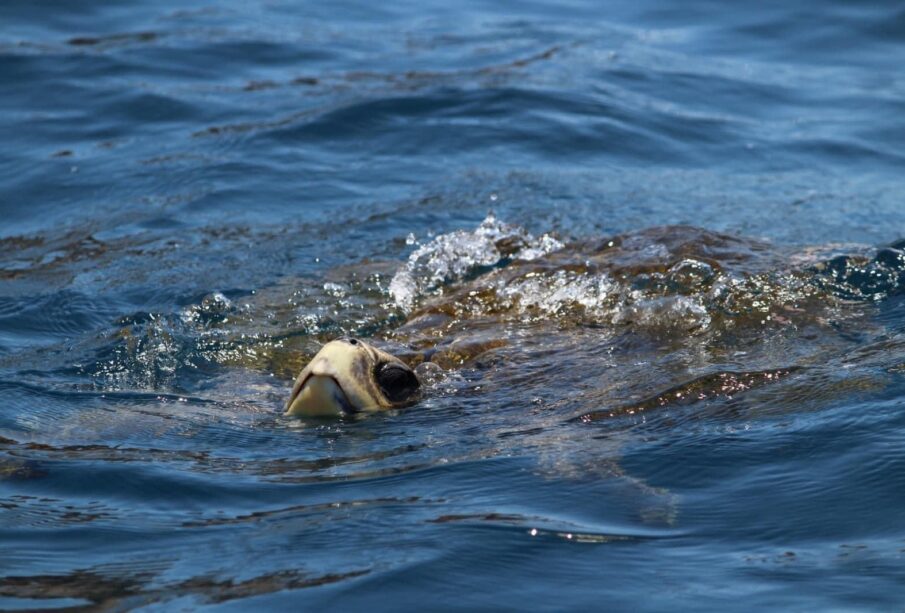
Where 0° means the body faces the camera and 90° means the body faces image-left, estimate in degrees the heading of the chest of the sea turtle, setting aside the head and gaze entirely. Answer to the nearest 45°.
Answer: approximately 45°
